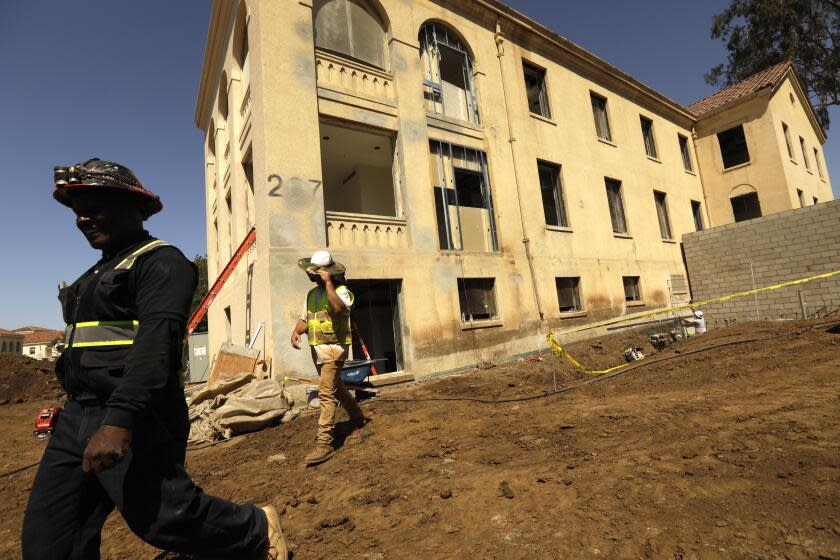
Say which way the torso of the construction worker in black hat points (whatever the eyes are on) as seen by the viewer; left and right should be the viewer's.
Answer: facing to the left of the viewer

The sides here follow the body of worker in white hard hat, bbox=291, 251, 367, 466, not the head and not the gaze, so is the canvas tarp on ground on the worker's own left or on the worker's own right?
on the worker's own right

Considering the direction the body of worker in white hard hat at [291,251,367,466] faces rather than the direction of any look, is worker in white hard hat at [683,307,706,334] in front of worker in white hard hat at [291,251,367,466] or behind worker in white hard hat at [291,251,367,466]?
behind

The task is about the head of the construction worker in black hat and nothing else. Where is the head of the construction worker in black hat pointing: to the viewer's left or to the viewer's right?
to the viewer's left

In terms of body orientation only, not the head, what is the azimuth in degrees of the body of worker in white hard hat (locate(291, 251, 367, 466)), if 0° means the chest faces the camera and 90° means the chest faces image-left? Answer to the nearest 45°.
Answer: approximately 45°

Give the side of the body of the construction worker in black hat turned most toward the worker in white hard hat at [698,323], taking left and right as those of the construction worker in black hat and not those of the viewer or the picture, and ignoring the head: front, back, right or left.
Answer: back

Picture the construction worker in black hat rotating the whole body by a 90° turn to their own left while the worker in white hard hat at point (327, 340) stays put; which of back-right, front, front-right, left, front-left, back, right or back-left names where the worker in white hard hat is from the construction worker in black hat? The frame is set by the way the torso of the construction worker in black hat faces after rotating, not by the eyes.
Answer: back-left

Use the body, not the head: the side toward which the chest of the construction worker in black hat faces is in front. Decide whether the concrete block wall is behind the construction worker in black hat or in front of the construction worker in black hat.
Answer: behind

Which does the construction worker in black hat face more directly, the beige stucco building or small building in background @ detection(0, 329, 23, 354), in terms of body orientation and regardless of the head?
the small building in background

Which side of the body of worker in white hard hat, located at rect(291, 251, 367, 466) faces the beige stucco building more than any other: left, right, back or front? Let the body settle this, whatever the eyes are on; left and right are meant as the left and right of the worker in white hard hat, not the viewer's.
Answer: back
